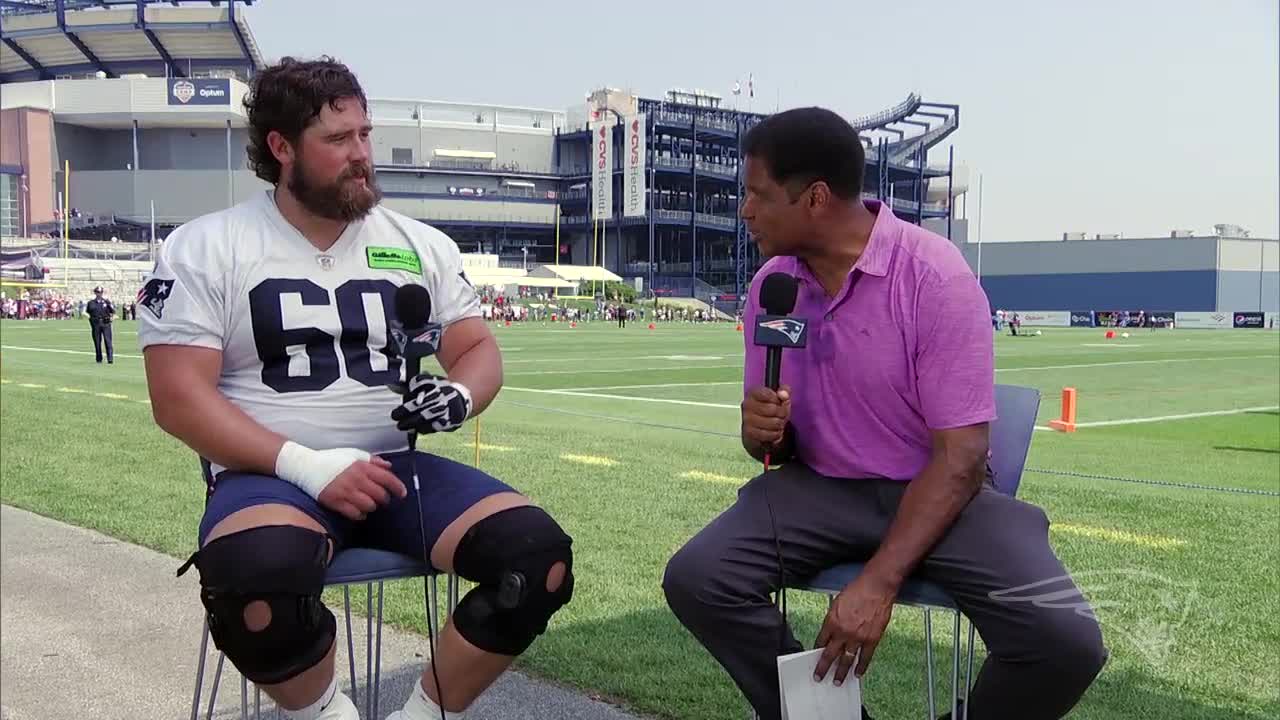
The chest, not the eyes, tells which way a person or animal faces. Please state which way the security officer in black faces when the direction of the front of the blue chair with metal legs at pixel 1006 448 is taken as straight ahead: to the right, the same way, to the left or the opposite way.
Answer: to the left

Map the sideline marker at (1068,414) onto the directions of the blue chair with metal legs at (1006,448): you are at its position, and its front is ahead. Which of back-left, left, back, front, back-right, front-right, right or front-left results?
back-right

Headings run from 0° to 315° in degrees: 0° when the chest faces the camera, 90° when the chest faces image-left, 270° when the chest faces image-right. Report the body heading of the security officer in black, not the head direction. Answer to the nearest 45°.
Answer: approximately 0°

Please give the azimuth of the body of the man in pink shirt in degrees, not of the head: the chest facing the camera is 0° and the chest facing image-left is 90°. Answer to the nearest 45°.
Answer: approximately 45°

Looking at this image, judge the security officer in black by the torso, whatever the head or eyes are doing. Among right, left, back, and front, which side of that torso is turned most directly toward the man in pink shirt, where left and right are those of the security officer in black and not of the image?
front

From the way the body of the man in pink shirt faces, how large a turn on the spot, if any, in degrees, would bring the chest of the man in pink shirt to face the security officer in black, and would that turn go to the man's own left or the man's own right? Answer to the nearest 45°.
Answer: approximately 90° to the man's own right

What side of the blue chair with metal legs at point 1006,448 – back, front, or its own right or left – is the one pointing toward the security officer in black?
right

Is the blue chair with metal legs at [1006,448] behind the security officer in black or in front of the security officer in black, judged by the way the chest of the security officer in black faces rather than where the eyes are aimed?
in front

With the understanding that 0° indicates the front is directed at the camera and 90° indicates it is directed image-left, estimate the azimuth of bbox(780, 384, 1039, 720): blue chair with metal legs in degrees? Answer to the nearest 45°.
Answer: approximately 45°

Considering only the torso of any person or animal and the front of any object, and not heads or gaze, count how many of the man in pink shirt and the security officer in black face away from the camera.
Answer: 0

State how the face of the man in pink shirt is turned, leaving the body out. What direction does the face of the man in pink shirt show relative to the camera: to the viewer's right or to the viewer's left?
to the viewer's left
